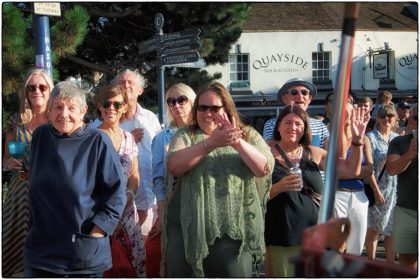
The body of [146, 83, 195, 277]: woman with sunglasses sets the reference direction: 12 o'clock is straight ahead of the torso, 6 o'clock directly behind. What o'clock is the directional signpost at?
The directional signpost is roughly at 6 o'clock from the woman with sunglasses.

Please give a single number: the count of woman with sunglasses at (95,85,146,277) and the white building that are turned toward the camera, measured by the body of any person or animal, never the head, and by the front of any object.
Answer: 2

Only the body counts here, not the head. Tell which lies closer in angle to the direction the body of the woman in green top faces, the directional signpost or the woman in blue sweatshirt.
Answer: the woman in blue sweatshirt

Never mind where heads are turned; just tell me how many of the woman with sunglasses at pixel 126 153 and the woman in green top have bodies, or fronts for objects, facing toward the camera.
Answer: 2

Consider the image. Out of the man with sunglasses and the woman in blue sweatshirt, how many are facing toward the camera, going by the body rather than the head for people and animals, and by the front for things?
2

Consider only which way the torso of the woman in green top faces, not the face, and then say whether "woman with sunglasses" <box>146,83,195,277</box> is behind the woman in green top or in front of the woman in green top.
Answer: behind

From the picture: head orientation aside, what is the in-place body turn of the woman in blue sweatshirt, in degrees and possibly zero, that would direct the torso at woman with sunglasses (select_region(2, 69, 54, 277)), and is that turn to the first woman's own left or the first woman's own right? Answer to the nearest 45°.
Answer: approximately 135° to the first woman's own right

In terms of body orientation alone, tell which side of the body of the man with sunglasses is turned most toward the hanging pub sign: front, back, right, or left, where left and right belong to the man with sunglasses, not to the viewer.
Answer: back

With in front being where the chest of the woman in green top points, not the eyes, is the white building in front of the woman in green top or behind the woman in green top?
behind

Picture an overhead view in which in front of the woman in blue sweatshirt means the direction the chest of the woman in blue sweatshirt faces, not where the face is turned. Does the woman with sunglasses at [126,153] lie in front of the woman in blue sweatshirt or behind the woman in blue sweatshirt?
behind
